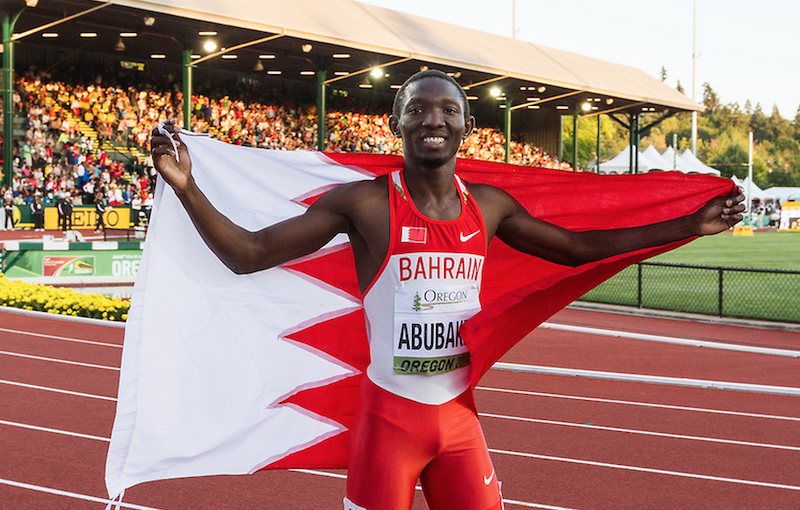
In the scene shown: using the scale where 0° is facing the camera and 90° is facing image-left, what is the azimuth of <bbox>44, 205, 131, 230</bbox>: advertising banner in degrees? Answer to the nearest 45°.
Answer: approximately 0°

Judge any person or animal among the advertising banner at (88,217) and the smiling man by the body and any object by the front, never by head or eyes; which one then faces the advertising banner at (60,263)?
the advertising banner at (88,217)

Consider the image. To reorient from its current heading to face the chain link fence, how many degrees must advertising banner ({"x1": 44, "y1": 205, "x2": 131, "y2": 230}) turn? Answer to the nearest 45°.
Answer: approximately 45° to its left

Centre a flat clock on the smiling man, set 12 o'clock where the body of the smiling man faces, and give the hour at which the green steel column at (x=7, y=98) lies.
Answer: The green steel column is roughly at 5 o'clock from the smiling man.

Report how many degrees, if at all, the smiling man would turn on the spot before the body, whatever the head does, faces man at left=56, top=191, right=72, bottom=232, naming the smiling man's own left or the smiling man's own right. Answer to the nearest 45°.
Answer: approximately 135° to the smiling man's own right

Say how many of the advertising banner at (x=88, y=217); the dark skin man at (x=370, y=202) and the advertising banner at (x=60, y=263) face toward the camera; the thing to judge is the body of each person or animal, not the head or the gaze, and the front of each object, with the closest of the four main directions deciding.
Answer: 3
